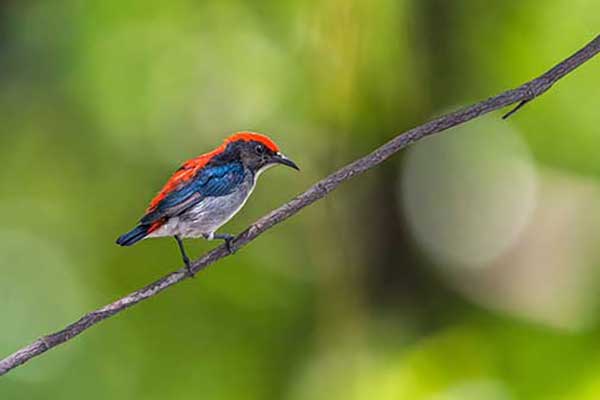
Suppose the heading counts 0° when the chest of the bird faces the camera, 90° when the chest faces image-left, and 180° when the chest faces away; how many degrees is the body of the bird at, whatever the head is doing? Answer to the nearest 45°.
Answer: approximately 270°
